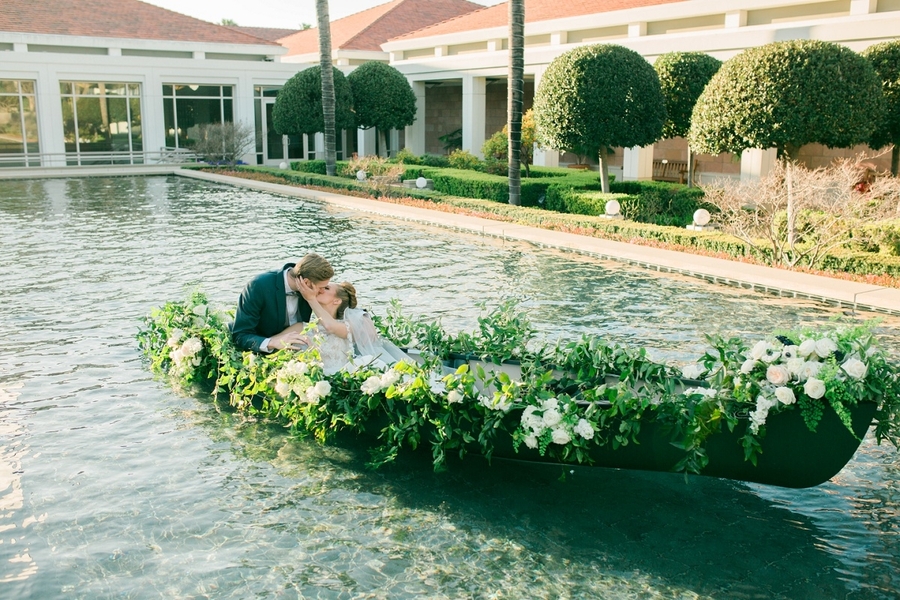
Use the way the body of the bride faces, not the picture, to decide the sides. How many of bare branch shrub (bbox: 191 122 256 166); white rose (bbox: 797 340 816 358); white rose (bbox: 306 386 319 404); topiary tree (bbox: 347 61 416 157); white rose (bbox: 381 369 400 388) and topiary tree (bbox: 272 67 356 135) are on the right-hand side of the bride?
3

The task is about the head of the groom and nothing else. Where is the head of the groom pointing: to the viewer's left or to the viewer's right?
to the viewer's right

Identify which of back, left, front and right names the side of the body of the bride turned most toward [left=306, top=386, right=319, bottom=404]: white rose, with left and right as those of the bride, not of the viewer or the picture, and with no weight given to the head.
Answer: left

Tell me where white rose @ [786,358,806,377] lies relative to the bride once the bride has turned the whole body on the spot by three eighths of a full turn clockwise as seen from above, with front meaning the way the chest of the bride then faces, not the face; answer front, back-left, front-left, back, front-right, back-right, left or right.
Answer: right

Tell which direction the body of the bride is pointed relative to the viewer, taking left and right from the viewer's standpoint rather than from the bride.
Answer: facing to the left of the viewer

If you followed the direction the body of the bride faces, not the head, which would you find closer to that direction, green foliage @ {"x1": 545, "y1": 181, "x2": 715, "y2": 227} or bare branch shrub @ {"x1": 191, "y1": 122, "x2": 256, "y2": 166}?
the bare branch shrub

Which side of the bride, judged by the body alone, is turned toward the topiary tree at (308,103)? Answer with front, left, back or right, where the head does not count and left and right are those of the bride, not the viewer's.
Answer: right

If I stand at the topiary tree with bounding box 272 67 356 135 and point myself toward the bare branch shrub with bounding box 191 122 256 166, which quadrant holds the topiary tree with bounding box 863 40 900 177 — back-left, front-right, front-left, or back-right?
back-left

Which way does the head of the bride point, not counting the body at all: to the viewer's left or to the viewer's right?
to the viewer's left

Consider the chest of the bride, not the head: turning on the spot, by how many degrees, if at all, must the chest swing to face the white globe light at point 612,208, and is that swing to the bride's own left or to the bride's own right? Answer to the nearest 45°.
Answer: approximately 135° to the bride's own right
